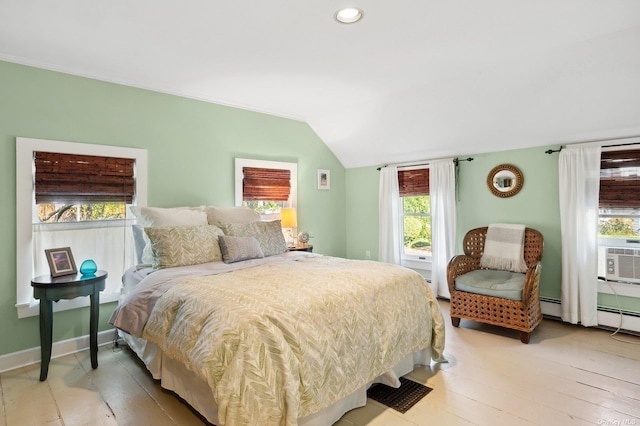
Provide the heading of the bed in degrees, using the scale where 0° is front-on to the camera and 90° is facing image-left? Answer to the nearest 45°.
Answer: approximately 315°

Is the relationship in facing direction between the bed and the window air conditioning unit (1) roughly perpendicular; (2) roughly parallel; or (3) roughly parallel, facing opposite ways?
roughly perpendicular

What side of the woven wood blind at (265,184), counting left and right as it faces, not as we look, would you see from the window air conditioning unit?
front

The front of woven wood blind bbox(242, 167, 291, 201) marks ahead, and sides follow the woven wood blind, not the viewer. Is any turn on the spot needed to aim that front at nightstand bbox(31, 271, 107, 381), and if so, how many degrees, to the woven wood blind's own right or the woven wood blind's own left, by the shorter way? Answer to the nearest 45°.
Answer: approximately 90° to the woven wood blind's own right

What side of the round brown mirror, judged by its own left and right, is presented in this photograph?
front

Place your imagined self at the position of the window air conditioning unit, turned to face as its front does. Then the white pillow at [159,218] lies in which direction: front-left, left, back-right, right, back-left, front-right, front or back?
front-right

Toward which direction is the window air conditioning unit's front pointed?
toward the camera

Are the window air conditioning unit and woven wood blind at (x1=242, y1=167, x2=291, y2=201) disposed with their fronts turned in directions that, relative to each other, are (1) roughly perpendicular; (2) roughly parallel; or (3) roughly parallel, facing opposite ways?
roughly perpendicular

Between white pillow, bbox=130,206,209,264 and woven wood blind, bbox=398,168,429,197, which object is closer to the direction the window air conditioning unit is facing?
the white pillow

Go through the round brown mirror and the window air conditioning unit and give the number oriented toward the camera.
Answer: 2

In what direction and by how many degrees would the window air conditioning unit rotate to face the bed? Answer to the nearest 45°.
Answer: approximately 45° to its right

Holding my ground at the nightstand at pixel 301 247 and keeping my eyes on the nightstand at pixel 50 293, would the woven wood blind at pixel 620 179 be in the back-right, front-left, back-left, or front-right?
back-left

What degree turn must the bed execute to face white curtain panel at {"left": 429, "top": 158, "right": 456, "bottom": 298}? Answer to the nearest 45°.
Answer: approximately 90° to its left

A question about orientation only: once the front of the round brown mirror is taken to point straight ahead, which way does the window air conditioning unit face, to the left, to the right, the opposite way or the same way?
the same way

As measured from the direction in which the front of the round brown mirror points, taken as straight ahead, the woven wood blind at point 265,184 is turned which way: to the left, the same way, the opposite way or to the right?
to the left

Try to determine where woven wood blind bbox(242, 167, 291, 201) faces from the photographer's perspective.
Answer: facing the viewer and to the right of the viewer

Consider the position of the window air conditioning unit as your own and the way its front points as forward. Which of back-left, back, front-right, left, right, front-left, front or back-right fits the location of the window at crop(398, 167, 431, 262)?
right
